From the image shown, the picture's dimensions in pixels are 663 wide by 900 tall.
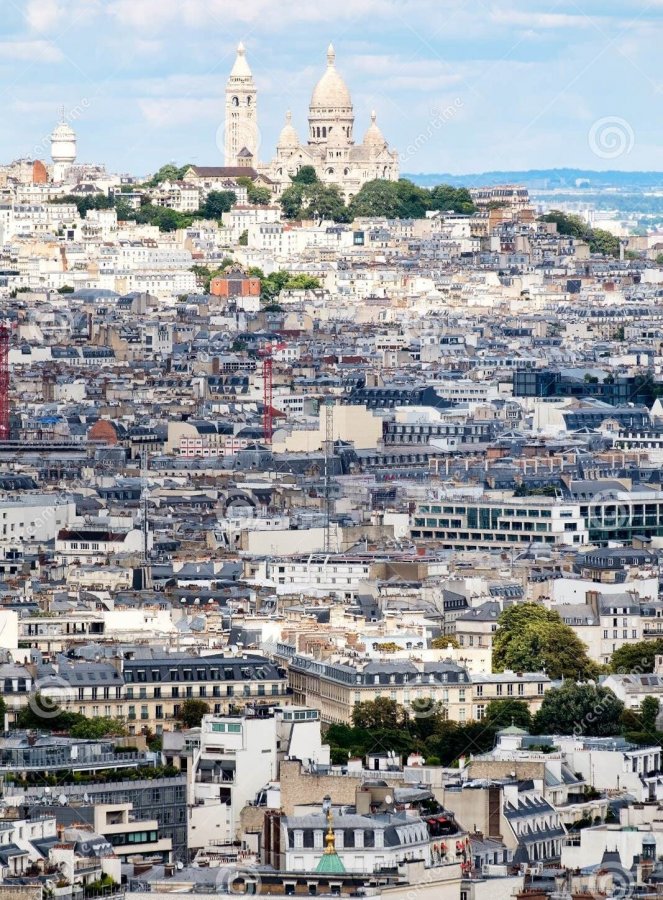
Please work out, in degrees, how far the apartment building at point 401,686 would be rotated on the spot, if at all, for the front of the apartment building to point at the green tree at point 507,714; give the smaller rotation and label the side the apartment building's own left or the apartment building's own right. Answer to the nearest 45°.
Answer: approximately 45° to the apartment building's own left

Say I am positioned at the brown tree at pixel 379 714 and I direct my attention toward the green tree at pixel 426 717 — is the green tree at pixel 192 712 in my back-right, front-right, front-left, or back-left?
back-left

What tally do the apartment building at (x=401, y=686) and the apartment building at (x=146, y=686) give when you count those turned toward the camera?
2

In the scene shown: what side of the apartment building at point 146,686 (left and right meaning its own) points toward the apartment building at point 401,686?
left

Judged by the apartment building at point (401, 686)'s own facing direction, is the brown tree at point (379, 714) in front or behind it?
in front

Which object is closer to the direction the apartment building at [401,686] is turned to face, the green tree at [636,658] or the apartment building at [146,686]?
the apartment building

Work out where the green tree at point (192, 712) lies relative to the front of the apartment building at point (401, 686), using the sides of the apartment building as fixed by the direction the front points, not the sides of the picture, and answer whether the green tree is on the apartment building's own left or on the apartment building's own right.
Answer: on the apartment building's own right

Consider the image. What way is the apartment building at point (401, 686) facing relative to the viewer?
toward the camera

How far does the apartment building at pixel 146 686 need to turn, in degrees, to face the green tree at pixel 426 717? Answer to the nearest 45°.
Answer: approximately 90° to its left

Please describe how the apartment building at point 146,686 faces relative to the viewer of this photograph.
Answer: facing the viewer
